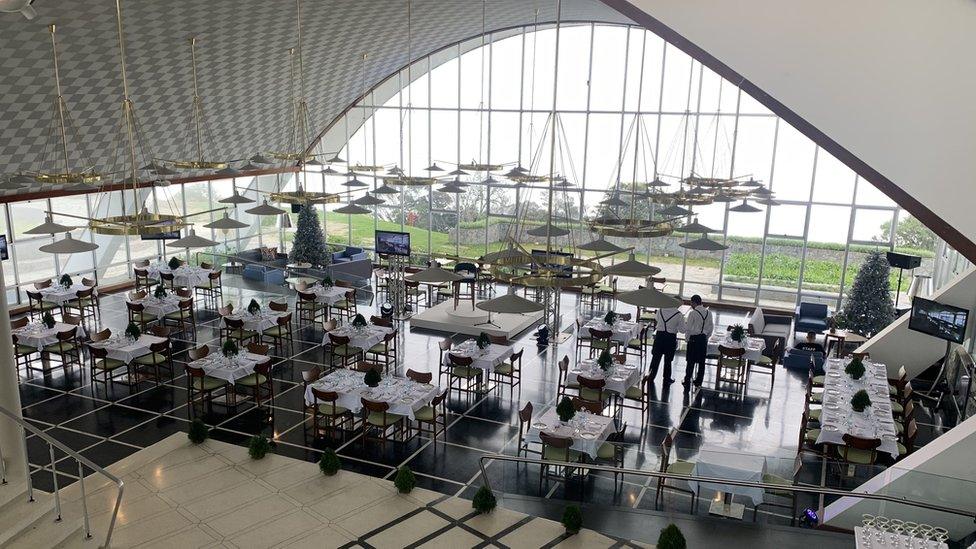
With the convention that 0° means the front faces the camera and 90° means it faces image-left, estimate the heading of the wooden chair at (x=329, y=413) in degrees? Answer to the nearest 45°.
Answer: approximately 225°

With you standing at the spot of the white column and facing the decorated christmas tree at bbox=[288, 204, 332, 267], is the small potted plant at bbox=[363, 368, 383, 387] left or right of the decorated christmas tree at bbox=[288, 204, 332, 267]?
right

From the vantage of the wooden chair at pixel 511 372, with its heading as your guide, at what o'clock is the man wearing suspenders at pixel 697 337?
The man wearing suspenders is roughly at 4 o'clock from the wooden chair.

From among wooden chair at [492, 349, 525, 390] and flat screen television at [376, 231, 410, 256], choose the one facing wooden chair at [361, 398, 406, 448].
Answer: the flat screen television

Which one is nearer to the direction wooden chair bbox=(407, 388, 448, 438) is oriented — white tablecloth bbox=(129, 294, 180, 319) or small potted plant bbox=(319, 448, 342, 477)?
the white tablecloth

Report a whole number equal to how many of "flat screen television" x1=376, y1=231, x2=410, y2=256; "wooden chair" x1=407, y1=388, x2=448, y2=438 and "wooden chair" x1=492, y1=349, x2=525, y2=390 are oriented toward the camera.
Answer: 1

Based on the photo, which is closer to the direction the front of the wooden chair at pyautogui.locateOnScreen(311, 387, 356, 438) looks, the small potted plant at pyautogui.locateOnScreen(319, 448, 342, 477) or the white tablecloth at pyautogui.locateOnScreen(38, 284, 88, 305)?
the white tablecloth

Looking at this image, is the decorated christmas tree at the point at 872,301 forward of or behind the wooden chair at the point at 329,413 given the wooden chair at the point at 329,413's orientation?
forward

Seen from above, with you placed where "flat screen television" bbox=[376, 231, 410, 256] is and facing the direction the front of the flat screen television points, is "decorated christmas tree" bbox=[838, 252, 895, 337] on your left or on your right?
on your left

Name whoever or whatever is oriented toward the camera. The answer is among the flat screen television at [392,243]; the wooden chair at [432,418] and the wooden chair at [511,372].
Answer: the flat screen television

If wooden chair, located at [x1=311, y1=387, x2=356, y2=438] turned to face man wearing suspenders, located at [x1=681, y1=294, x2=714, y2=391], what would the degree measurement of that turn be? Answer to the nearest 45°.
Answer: approximately 45° to its right

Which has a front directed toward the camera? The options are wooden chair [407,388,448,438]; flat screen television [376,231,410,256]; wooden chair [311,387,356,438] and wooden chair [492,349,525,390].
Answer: the flat screen television

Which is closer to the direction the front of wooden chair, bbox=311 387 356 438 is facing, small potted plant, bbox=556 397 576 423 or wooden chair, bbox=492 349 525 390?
the wooden chair

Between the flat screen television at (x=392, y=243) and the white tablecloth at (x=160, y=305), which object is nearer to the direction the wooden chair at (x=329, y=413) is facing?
the flat screen television
